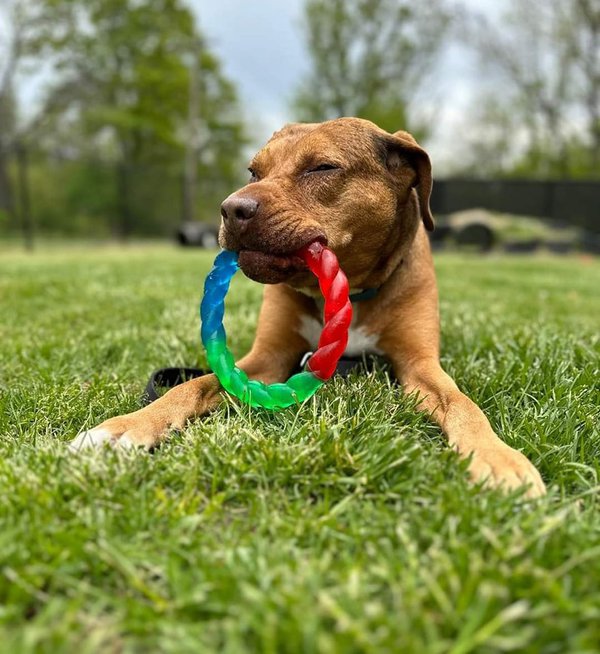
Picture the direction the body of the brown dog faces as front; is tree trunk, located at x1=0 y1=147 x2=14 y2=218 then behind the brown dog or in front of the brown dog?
behind

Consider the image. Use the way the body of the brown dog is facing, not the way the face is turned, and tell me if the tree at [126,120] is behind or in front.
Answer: behind

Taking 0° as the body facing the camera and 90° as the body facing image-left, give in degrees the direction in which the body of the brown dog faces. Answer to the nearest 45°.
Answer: approximately 0°

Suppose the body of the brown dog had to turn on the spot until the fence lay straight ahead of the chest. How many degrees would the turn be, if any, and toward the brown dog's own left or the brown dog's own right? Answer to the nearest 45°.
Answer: approximately 180°

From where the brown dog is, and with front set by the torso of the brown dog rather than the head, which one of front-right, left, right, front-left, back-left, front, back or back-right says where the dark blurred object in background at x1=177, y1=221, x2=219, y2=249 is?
back

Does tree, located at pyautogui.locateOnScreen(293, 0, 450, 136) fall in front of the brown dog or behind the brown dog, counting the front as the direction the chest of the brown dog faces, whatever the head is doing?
behind

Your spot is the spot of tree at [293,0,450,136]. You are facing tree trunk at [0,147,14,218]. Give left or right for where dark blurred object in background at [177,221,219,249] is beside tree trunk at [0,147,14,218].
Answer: left
